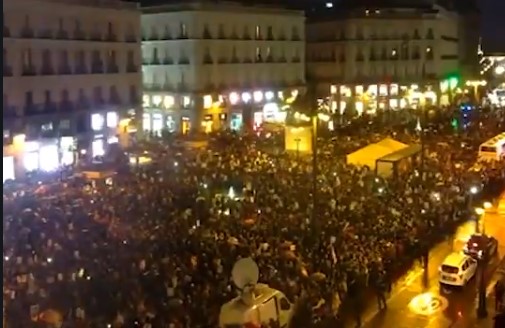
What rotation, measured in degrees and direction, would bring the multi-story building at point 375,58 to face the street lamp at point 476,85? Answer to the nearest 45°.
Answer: approximately 135° to its left

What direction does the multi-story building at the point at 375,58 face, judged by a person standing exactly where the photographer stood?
facing the viewer

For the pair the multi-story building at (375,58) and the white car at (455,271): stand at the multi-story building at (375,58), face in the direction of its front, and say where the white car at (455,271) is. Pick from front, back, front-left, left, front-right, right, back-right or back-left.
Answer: front

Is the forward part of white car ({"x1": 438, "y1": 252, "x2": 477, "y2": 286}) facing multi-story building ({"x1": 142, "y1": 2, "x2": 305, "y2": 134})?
no

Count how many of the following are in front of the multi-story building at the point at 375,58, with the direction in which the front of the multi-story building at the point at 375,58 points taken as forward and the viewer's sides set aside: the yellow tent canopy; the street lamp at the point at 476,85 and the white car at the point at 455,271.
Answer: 2

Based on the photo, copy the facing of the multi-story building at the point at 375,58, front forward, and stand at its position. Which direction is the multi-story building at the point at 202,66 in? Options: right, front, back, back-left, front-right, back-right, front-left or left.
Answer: front-right

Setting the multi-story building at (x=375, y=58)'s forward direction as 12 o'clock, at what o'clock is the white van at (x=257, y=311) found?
The white van is roughly at 12 o'clock from the multi-story building.

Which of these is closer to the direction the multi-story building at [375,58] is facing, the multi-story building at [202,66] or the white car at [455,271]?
the white car
